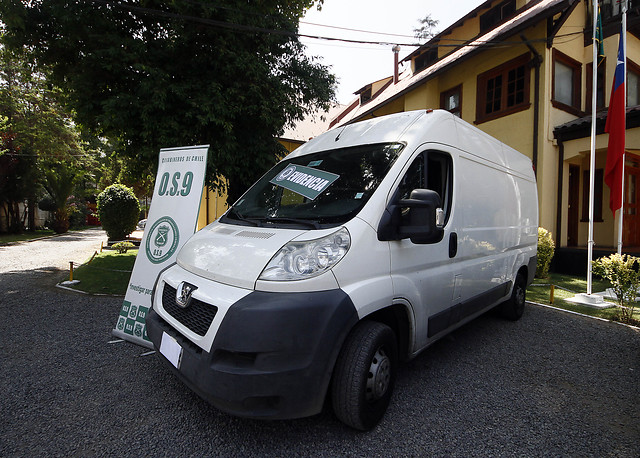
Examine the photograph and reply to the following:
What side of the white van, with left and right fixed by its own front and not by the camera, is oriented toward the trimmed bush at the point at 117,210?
right

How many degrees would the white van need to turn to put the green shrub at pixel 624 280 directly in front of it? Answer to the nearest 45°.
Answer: approximately 180°

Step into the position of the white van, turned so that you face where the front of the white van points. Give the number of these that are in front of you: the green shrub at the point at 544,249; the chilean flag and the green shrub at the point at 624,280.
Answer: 0

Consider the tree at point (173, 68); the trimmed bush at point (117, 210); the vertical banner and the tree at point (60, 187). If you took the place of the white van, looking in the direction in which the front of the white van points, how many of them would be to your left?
0

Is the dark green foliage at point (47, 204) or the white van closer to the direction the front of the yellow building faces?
the white van

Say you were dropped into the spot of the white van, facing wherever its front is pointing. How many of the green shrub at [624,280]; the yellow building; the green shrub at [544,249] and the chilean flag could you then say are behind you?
4

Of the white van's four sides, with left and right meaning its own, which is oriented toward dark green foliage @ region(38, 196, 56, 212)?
right

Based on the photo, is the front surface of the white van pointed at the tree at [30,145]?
no

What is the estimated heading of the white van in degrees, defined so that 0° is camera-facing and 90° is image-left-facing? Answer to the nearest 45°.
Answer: approximately 45°

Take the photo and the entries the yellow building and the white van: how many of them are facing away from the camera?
0
